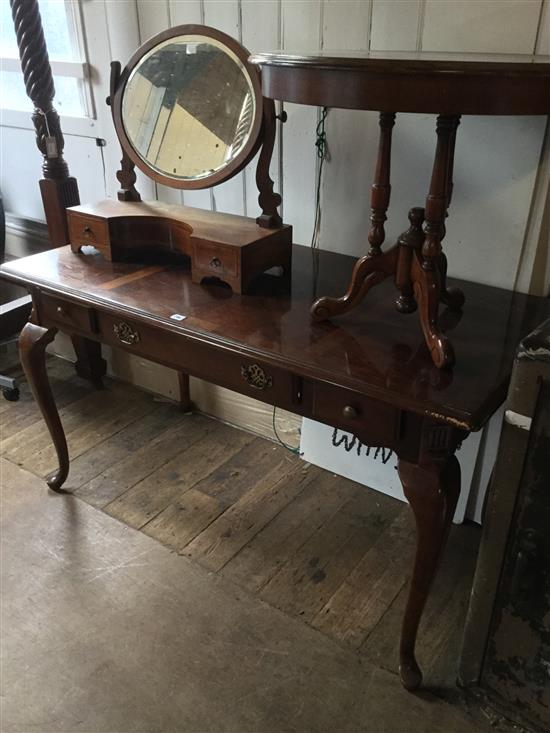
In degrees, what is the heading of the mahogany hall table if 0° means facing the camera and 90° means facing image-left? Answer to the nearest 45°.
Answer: approximately 45°
